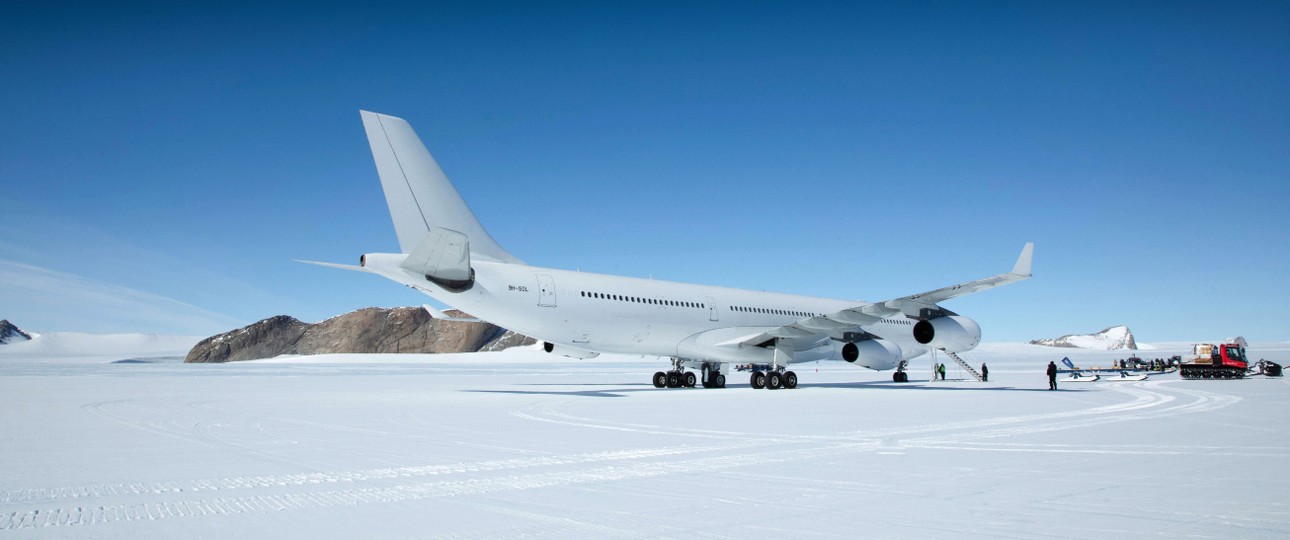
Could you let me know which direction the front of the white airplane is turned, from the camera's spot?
facing away from the viewer and to the right of the viewer

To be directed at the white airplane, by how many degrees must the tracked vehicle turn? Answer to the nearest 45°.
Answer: approximately 135° to its right

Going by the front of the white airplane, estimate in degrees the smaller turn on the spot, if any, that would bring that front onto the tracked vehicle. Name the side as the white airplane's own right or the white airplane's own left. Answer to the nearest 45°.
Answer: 0° — it already faces it

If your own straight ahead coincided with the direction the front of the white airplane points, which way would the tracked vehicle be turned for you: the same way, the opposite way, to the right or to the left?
to the right

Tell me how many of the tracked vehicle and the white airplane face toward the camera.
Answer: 0

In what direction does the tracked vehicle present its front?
to the viewer's right
